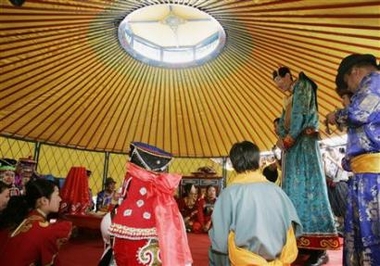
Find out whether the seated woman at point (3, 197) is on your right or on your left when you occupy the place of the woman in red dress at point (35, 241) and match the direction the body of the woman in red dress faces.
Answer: on your left

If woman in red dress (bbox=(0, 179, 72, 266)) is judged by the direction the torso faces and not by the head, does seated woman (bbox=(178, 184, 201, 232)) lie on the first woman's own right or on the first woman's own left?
on the first woman's own left

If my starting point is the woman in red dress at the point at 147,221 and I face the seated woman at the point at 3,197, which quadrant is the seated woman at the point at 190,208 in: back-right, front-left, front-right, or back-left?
front-right

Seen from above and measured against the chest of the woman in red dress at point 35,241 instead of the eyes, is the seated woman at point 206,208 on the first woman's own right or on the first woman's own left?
on the first woman's own left

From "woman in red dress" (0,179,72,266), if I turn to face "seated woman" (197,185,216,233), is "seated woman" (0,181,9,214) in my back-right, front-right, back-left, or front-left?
front-left

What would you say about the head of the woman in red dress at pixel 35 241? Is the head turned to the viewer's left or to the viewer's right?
to the viewer's right

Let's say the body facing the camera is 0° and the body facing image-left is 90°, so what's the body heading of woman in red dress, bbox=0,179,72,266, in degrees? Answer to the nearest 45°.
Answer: approximately 270°

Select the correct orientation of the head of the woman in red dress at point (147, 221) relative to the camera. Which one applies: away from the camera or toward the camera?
away from the camera
